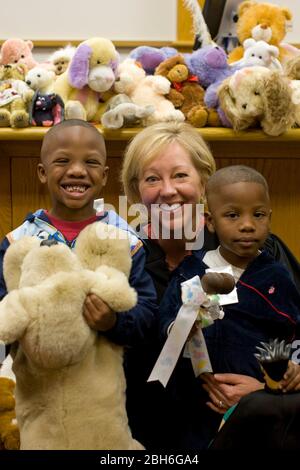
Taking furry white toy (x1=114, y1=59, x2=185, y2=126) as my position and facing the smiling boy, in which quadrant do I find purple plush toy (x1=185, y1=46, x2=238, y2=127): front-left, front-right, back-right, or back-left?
back-left

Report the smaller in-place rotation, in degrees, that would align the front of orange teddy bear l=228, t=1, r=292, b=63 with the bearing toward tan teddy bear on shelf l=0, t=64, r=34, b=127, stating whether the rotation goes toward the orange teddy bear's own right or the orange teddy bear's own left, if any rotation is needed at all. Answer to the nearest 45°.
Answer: approximately 45° to the orange teddy bear's own right

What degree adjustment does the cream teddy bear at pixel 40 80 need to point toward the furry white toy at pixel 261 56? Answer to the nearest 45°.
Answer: approximately 135° to its left

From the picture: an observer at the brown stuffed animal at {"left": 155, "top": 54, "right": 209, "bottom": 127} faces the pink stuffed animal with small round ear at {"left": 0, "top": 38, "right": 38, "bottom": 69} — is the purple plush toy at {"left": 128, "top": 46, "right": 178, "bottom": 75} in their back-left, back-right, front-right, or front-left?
front-right

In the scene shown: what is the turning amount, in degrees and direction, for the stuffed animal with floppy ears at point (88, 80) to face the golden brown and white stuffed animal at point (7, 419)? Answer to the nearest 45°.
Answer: approximately 45° to its right

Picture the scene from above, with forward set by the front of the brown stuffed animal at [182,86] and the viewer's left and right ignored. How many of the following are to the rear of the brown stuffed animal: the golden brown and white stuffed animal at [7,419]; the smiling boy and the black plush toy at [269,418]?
0

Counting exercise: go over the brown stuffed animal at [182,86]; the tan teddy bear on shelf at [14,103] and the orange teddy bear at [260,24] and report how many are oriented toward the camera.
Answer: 3

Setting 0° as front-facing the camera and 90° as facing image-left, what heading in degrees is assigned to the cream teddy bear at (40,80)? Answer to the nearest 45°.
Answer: approximately 45°

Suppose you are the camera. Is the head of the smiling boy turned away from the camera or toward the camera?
toward the camera

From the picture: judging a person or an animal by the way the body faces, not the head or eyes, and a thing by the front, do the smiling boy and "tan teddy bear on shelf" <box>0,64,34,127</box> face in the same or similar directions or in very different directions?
same or similar directions

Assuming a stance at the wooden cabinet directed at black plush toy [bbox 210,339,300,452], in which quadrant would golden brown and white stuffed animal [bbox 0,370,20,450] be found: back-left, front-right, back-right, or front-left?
front-right

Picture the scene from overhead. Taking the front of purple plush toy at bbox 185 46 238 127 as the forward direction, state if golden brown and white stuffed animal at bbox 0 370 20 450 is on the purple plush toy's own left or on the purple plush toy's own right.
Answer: on the purple plush toy's own right

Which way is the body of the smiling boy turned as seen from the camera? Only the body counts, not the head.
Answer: toward the camera

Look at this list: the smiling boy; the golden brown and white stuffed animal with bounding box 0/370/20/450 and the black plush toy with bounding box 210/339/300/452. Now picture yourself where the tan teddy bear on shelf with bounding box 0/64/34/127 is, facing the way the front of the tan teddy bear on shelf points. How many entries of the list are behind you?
0
